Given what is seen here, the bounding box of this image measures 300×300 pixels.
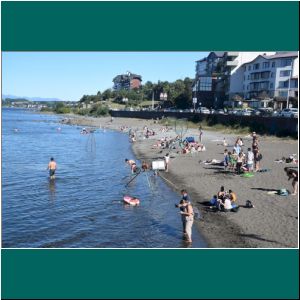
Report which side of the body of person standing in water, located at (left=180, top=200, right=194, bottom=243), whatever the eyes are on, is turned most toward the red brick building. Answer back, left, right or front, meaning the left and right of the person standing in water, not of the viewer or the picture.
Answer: right

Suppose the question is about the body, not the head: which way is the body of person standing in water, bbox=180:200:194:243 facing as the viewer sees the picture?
to the viewer's left
